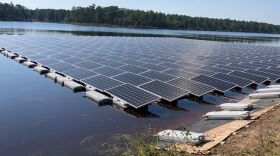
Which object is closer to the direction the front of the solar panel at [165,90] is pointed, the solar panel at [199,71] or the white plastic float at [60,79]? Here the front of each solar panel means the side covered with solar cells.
the white plastic float

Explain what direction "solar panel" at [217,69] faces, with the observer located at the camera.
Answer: facing the viewer and to the left of the viewer

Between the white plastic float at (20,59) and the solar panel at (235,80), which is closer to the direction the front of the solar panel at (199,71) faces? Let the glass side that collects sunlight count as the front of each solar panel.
the white plastic float

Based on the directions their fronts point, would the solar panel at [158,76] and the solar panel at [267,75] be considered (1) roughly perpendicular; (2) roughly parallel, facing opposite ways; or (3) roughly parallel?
roughly parallel

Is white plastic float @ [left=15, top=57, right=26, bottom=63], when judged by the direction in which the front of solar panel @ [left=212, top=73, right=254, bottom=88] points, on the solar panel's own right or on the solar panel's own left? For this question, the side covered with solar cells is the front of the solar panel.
on the solar panel's own right

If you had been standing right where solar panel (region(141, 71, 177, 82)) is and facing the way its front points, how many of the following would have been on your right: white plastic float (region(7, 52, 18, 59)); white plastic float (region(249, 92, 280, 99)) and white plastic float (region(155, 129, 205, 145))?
1

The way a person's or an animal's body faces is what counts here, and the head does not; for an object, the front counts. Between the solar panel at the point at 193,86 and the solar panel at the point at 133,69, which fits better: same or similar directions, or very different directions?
same or similar directions

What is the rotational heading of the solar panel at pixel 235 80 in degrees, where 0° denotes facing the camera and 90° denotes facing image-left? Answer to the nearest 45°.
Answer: approximately 45°

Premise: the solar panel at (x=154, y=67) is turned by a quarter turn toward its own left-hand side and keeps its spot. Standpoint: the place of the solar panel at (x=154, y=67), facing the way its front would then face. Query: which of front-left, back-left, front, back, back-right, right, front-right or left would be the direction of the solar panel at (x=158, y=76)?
front-right

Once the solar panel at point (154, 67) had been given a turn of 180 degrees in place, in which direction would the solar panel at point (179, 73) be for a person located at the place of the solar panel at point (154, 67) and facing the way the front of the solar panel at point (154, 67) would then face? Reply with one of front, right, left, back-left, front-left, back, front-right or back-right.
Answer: right

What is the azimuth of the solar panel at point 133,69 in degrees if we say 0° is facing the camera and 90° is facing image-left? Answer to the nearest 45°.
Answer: approximately 45°

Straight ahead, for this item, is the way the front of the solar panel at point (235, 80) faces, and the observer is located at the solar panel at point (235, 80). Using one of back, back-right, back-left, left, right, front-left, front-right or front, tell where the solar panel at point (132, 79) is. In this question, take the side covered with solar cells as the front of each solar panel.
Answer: front

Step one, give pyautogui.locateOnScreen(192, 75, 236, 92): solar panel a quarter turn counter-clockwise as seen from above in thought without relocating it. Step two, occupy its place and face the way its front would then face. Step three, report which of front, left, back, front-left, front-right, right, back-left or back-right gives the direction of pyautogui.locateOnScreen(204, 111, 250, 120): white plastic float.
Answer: front-right

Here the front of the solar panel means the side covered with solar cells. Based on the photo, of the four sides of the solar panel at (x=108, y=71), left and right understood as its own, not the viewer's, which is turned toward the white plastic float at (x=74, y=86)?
front

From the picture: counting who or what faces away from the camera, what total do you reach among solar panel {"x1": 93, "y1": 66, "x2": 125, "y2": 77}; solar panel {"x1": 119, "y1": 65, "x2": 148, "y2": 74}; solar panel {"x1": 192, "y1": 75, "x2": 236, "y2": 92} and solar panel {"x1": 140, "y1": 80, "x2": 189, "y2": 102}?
0

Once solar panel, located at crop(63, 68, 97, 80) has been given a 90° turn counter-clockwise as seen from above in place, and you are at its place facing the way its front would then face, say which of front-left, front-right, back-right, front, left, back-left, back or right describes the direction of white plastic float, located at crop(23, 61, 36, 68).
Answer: back

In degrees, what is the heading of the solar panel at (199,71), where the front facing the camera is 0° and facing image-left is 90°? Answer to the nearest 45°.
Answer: approximately 45°

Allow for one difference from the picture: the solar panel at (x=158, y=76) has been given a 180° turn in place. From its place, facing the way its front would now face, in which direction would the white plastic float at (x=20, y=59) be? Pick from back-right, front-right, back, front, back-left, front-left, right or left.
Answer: left

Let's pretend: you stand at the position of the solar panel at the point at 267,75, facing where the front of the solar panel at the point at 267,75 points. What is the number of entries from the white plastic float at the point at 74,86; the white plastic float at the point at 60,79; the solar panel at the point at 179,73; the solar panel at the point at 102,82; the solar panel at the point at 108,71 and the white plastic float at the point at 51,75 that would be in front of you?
6

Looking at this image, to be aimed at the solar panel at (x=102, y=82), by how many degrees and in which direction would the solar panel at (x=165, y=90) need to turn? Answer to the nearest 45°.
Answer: approximately 45° to its right

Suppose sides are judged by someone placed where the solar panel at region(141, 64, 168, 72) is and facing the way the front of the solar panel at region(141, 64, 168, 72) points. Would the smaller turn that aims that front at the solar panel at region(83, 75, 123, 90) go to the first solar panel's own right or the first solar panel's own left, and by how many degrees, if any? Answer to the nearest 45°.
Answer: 0° — it already faces it
